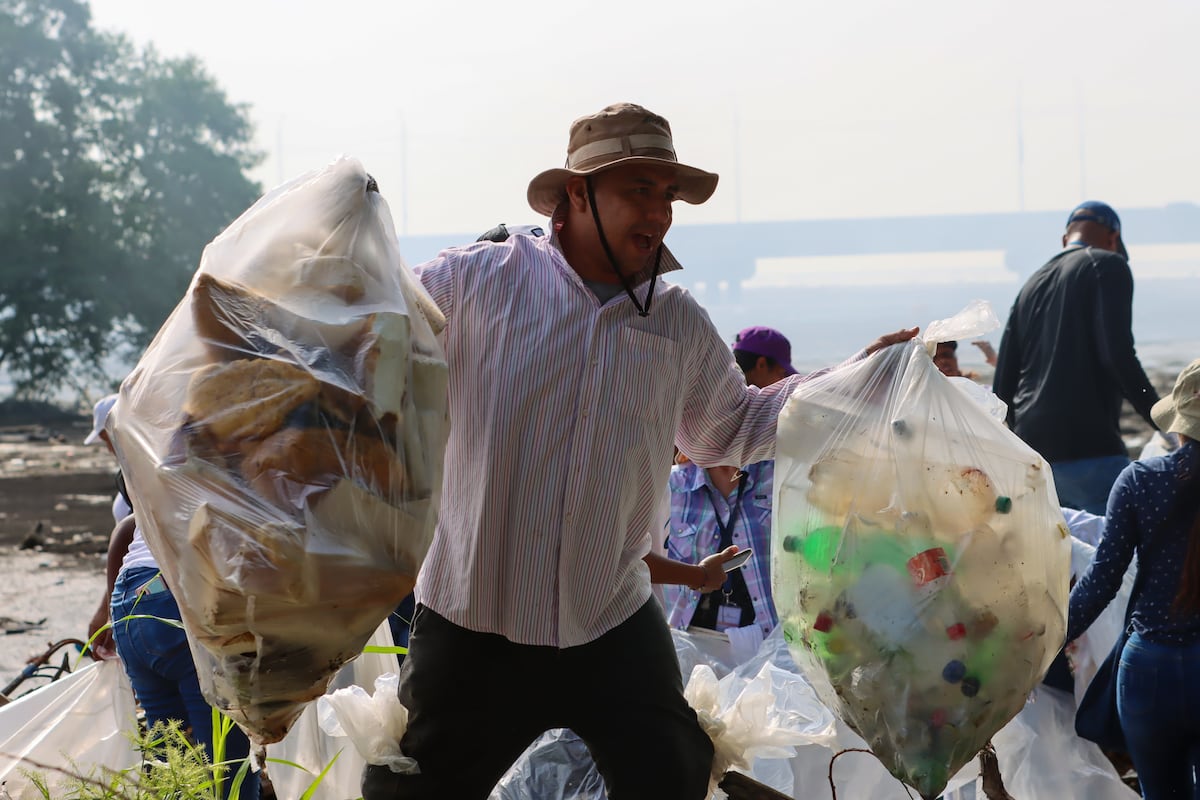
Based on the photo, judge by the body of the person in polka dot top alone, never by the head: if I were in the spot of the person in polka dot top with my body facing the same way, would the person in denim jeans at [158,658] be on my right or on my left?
on my left

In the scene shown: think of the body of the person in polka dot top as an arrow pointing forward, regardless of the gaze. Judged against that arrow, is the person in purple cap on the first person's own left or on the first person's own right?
on the first person's own left

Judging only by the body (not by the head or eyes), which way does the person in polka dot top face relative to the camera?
away from the camera

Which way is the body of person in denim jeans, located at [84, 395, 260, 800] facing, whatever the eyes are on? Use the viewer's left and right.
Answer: facing away from the viewer and to the left of the viewer

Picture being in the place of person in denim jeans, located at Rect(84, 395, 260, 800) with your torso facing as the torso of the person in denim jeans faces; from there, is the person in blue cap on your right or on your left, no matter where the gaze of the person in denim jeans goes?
on your right

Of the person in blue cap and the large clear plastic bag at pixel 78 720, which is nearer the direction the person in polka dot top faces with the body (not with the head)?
the person in blue cap

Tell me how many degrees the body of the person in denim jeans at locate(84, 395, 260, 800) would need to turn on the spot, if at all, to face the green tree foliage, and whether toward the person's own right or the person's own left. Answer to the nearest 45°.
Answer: approximately 45° to the person's own right

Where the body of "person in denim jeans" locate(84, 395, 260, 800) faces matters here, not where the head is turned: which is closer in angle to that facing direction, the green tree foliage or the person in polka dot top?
the green tree foliage

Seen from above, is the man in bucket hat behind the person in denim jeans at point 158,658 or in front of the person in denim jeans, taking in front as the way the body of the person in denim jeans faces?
behind

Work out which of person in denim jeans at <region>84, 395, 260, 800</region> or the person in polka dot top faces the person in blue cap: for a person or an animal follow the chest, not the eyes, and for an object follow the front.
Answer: the person in polka dot top
